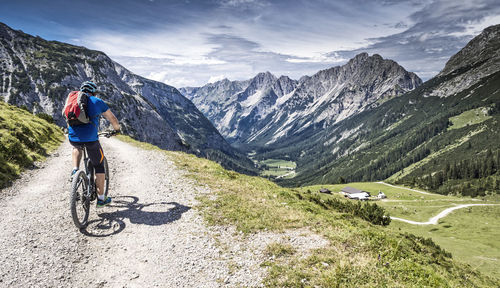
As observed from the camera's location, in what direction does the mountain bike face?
facing away from the viewer and to the right of the viewer

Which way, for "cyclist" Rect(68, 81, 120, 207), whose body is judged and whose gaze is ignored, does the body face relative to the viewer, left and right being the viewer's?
facing away from the viewer and to the right of the viewer
